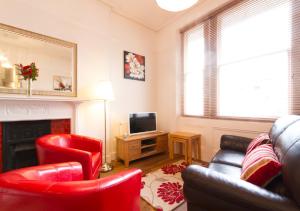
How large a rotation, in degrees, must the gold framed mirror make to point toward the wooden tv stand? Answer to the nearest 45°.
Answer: approximately 45° to its left

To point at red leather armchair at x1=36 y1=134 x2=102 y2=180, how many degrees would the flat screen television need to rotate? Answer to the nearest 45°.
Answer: approximately 90° to its right

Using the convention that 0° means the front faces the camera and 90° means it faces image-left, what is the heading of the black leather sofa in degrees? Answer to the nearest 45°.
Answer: approximately 90°

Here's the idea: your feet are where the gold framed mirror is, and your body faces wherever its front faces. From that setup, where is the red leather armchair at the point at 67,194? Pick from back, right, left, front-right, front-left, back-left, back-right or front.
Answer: front-right

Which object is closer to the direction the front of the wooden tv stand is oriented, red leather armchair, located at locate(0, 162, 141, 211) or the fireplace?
the red leather armchair

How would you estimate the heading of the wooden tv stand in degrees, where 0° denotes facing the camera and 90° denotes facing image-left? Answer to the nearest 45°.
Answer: approximately 315°

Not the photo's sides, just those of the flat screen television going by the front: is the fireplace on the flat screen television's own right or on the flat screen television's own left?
on the flat screen television's own right

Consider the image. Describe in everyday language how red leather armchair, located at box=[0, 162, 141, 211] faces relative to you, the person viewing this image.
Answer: facing away from the viewer and to the right of the viewer

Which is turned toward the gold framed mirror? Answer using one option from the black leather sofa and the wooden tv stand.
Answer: the black leather sofa

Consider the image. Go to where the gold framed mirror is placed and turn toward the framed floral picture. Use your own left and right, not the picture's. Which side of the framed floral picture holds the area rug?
right
